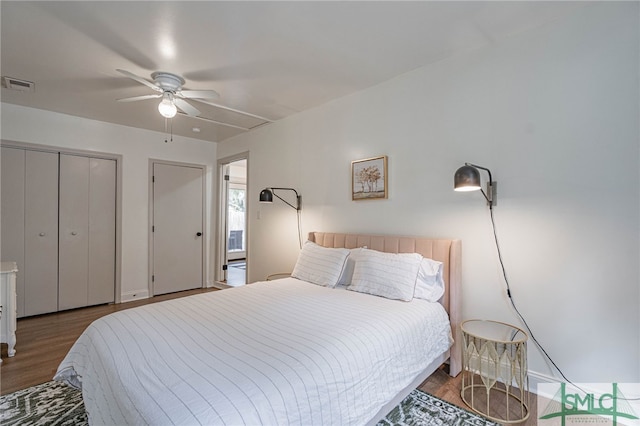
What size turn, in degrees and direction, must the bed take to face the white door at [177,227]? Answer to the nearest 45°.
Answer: approximately 135° to its right

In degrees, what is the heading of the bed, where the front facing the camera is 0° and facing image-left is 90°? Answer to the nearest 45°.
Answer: approximately 45°

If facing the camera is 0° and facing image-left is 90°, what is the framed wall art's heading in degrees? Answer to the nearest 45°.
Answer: approximately 45°

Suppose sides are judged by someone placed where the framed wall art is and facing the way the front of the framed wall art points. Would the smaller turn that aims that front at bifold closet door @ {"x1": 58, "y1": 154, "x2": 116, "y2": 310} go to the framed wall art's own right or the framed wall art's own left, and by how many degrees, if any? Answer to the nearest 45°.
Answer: approximately 45° to the framed wall art's own right

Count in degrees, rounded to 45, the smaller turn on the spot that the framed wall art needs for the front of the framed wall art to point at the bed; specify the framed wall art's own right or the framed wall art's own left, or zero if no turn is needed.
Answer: approximately 45° to the framed wall art's own left

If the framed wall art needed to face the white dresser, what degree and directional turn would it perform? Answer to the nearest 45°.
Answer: approximately 45° to its right

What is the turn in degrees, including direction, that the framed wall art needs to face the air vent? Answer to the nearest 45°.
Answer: approximately 45° to its right
